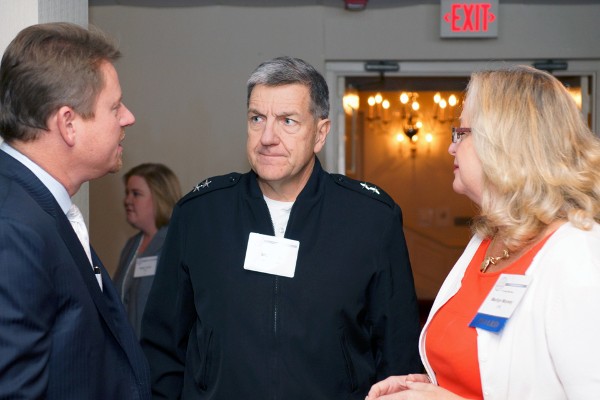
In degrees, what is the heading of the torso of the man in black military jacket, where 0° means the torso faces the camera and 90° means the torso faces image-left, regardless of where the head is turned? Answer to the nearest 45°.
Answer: approximately 0°

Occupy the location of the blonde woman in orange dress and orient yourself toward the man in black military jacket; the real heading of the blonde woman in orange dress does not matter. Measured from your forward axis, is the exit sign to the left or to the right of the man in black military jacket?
right

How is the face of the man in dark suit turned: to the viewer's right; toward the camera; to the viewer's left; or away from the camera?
to the viewer's right

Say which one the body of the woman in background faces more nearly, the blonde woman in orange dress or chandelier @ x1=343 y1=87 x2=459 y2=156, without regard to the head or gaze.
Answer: the blonde woman in orange dress

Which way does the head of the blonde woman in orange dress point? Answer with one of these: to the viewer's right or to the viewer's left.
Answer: to the viewer's left

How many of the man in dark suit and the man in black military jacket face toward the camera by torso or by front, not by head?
1

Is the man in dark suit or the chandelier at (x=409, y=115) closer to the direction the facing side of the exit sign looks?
the man in dark suit

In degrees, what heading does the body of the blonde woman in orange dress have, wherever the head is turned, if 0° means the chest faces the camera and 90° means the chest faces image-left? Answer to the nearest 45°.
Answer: approximately 45°

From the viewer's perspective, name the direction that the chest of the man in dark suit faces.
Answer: to the viewer's right
